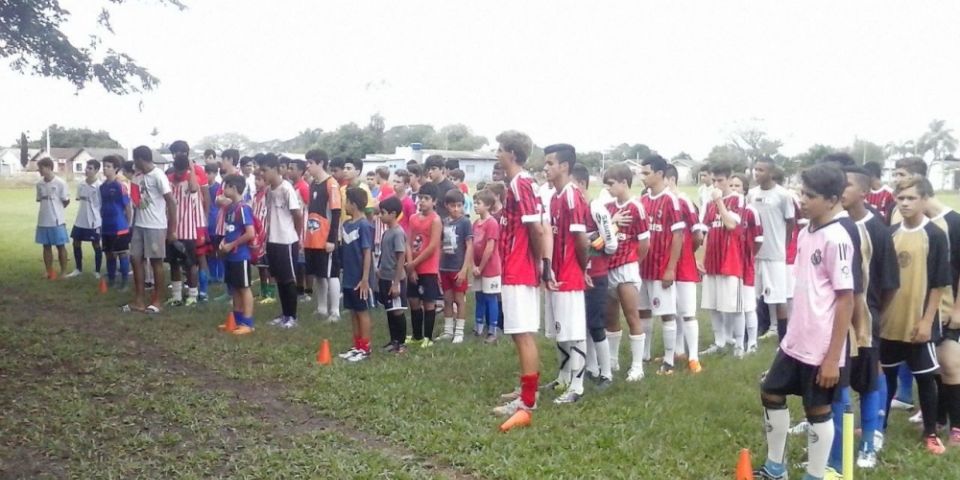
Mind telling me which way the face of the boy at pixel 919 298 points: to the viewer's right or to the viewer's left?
to the viewer's left

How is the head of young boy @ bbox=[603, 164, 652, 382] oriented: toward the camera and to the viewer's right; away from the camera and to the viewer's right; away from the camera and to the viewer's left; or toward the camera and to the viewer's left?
toward the camera and to the viewer's left

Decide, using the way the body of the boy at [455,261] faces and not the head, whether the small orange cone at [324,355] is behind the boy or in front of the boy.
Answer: in front

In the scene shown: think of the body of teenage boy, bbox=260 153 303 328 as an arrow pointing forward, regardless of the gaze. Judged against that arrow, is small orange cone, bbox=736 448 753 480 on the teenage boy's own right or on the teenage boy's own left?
on the teenage boy's own left

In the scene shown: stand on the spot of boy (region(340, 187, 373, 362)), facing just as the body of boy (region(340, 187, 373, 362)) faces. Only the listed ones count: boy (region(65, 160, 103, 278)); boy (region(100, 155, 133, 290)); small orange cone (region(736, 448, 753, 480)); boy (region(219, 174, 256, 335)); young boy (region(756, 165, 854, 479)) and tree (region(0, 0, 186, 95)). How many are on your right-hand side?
4

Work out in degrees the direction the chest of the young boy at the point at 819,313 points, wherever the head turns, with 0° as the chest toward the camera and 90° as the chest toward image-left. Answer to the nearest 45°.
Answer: approximately 45°

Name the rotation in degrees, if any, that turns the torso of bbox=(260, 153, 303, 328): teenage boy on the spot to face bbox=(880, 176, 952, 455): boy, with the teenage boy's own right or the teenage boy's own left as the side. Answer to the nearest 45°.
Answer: approximately 90° to the teenage boy's own left

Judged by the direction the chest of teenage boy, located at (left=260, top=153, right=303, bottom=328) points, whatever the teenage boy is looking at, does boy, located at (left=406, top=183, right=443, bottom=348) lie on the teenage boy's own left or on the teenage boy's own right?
on the teenage boy's own left

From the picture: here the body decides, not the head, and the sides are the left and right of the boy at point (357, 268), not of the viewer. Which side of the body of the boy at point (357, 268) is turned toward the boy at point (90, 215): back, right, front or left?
right
